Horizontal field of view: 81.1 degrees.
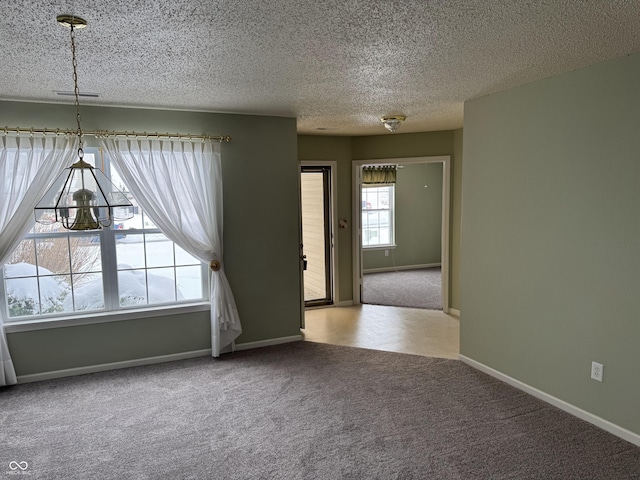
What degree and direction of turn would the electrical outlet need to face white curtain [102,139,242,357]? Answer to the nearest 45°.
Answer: approximately 45° to its right

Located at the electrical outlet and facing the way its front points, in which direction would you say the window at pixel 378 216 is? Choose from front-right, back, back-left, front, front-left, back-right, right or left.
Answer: right

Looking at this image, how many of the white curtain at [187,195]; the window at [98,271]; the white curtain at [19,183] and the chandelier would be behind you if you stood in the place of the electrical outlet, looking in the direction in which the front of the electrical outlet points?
0

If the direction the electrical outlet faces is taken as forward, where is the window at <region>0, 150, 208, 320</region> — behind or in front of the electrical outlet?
in front

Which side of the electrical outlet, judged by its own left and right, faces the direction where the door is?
right

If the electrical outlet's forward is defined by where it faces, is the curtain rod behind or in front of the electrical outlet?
in front

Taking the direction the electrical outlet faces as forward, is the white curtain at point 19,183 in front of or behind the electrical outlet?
in front

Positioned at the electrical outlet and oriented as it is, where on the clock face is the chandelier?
The chandelier is roughly at 12 o'clock from the electrical outlet.

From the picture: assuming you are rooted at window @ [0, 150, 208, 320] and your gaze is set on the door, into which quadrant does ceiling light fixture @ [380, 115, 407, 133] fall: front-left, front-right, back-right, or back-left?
front-right

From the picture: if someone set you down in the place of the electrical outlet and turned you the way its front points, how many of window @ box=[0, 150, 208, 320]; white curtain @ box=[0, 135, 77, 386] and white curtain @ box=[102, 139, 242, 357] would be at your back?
0

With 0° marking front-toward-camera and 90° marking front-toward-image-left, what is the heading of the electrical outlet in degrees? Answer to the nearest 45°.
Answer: approximately 45°

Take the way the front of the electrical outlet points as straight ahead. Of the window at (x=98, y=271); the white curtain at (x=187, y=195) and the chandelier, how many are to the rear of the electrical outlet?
0

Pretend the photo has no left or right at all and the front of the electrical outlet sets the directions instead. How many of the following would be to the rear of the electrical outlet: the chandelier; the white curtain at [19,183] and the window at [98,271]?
0
